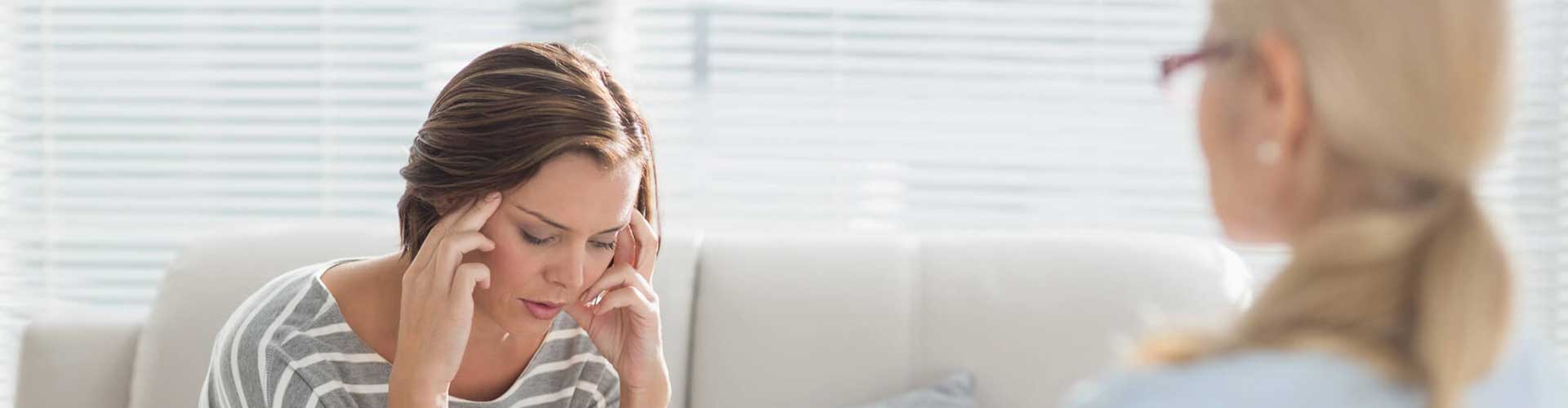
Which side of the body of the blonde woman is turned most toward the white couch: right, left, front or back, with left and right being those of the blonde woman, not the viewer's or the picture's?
front

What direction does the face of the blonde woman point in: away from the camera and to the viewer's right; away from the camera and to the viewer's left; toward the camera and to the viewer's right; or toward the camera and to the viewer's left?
away from the camera and to the viewer's left

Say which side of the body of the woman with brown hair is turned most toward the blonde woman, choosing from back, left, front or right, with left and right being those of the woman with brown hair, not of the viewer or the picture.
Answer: front

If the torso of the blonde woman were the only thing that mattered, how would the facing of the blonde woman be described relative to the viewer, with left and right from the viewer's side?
facing away from the viewer and to the left of the viewer

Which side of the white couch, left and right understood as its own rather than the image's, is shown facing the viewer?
front

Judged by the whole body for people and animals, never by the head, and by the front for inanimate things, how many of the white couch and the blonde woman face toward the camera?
1

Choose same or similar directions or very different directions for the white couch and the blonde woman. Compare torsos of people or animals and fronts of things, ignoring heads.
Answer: very different directions

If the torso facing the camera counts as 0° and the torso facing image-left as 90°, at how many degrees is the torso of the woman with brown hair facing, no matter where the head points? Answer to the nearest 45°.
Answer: approximately 315°

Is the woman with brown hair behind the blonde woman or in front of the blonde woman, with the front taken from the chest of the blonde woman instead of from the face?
in front

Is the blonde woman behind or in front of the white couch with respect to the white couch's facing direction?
in front
